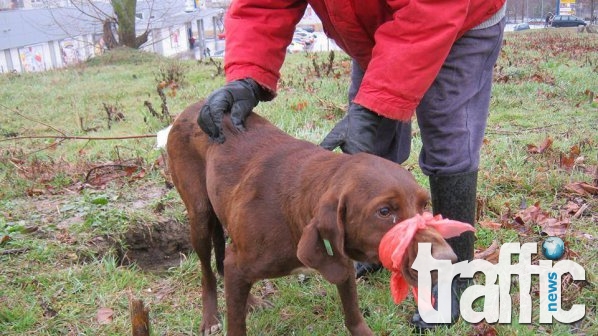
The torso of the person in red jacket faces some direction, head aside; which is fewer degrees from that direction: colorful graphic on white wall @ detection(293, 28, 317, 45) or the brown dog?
the brown dog

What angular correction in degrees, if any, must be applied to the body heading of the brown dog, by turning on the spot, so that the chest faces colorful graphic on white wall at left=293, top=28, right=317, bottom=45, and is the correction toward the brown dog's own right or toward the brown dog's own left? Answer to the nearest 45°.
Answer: approximately 135° to the brown dog's own left

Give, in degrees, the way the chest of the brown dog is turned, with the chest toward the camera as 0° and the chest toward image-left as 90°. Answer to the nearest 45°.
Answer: approximately 315°

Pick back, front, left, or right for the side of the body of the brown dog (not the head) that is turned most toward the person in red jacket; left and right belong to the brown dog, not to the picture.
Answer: left

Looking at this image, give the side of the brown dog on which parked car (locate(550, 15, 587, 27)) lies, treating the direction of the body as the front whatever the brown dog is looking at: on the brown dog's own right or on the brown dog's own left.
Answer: on the brown dog's own left

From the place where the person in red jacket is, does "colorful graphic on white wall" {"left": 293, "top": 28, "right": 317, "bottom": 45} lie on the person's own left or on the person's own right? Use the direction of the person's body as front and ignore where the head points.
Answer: on the person's own right

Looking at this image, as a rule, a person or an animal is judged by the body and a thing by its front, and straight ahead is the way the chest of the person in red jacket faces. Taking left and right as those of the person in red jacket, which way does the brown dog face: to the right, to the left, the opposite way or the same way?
to the left

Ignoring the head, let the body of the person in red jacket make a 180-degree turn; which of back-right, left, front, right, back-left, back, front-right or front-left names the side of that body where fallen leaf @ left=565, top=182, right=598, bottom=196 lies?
front

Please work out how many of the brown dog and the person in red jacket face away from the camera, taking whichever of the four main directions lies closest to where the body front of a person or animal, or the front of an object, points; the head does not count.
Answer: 0

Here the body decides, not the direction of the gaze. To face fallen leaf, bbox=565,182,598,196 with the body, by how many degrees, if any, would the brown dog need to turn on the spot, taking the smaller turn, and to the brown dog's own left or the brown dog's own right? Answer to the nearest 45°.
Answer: approximately 90° to the brown dog's own left

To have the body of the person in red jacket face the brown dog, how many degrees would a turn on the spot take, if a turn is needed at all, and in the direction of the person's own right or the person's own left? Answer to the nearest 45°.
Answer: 0° — they already face it
